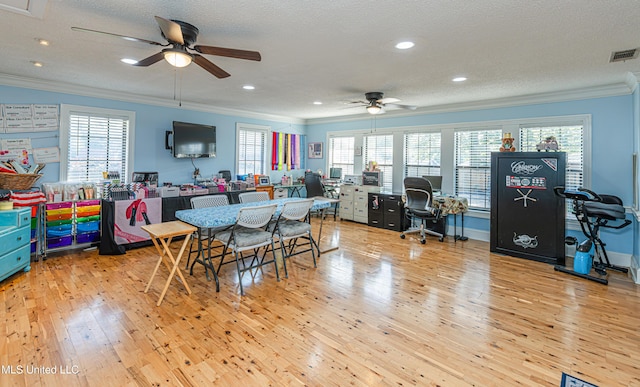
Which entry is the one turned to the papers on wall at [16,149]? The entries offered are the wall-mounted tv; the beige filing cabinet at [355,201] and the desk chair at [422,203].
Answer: the beige filing cabinet

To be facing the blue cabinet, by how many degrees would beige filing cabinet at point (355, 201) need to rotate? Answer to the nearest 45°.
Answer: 0° — it already faces it

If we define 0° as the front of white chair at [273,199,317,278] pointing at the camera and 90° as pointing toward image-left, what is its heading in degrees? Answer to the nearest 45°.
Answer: approximately 135°

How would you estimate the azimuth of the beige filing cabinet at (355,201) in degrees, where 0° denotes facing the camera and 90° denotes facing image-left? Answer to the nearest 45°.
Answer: approximately 45°

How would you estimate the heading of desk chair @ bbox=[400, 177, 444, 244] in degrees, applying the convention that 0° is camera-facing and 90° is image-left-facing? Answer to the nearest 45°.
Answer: approximately 225°

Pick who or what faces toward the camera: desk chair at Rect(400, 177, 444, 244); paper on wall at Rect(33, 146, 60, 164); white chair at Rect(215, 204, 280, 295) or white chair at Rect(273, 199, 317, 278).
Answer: the paper on wall

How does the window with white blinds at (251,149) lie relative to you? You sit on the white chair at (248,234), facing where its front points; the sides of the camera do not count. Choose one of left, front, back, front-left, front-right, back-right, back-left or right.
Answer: front-right

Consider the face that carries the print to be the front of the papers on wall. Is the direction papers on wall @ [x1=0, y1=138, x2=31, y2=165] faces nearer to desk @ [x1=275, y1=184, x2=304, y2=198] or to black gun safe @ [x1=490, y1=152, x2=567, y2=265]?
the black gun safe

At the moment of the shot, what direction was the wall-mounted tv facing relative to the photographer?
facing the viewer and to the right of the viewer
